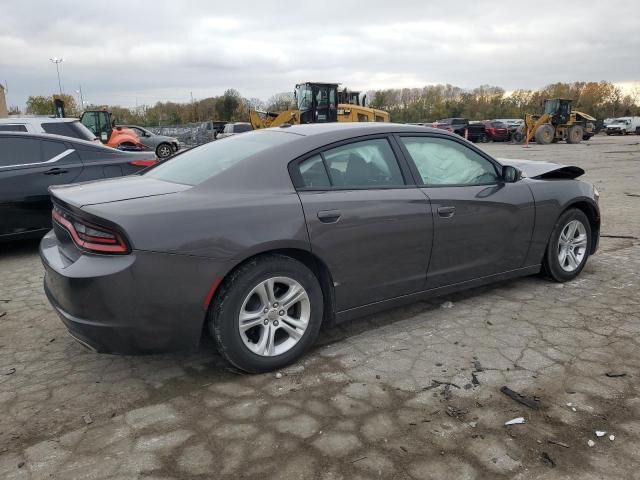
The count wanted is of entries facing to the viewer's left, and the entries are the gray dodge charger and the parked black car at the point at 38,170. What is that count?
1

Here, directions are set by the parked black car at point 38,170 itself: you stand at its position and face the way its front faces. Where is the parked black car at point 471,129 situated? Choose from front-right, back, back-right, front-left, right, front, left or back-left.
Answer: back-right

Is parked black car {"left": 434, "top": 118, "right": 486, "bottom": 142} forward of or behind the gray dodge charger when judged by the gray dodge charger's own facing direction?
forward

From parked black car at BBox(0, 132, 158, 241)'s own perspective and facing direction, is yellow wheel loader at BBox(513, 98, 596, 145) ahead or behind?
behind

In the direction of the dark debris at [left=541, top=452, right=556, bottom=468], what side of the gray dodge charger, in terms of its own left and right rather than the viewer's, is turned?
right

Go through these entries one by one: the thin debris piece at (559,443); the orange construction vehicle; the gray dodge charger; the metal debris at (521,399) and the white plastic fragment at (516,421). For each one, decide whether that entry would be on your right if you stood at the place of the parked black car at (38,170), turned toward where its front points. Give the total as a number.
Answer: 1

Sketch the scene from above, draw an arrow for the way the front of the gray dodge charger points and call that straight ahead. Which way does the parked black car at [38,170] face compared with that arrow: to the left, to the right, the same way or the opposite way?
the opposite way

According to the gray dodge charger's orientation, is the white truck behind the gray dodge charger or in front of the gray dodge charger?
in front

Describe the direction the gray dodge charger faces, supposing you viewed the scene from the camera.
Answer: facing away from the viewer and to the right of the viewer

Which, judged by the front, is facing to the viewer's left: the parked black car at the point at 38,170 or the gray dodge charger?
the parked black car

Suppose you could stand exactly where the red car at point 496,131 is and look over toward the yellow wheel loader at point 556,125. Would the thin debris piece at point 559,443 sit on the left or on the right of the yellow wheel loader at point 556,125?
right

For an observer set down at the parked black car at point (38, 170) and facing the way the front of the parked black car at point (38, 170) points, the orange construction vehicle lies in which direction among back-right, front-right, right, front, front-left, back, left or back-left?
right

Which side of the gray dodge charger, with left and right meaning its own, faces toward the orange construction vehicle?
left

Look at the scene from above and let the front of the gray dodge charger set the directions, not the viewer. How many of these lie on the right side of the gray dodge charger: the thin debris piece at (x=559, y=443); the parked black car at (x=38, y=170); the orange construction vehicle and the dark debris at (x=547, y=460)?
2

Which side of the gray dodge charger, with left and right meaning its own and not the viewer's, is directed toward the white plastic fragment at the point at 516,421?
right

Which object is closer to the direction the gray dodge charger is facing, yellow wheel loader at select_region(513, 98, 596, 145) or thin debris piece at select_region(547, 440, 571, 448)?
the yellow wheel loader

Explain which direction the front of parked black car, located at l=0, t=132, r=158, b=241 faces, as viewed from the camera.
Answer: facing to the left of the viewer
